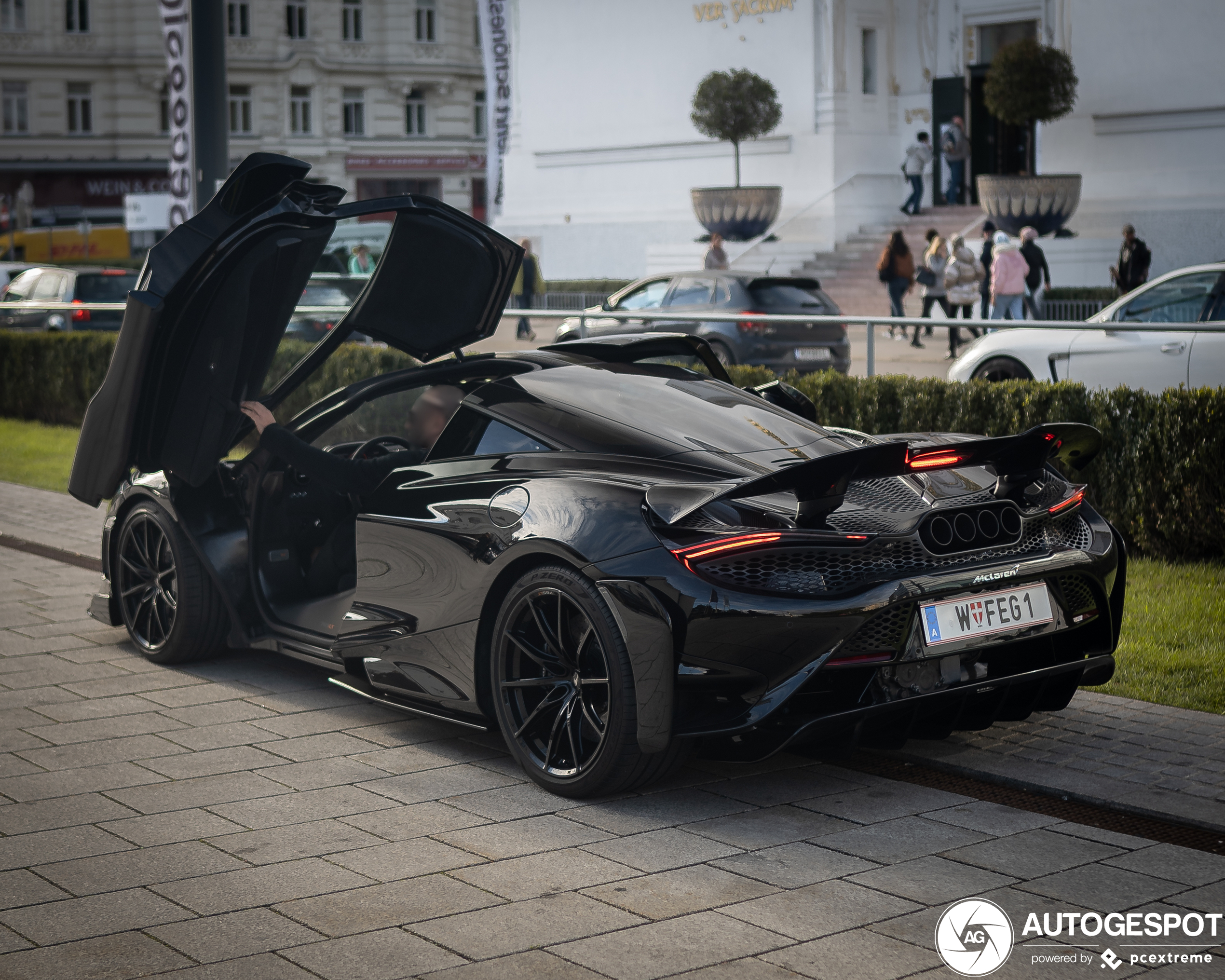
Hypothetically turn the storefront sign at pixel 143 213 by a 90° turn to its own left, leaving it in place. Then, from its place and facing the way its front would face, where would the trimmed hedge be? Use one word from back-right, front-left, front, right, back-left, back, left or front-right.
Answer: right

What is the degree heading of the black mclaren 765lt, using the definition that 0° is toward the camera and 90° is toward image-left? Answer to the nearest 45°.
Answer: approximately 135°

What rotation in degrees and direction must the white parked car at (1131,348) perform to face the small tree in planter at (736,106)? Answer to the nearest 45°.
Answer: approximately 90° to its right

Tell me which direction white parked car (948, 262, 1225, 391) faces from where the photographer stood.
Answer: facing to the left of the viewer

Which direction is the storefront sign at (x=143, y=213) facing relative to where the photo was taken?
toward the camera

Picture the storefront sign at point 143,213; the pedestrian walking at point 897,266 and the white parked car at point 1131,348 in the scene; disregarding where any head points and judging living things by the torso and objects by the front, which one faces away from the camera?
the pedestrian walking

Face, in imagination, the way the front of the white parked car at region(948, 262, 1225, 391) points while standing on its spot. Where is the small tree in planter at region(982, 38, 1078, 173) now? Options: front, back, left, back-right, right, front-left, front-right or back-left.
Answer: right

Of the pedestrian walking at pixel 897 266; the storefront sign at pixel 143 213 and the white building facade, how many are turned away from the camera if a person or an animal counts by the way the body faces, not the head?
1

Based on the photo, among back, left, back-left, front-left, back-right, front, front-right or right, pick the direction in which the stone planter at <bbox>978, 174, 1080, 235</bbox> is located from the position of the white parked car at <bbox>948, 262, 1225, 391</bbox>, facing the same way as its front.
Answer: right

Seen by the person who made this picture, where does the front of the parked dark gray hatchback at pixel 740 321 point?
facing away from the viewer and to the left of the viewer

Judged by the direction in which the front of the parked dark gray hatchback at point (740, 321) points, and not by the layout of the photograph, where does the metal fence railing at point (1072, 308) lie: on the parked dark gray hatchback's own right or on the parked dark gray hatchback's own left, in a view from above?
on the parked dark gray hatchback's own right

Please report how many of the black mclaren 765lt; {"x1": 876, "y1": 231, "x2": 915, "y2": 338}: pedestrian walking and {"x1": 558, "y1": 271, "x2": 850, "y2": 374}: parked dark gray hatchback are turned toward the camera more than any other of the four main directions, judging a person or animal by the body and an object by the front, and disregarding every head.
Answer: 0

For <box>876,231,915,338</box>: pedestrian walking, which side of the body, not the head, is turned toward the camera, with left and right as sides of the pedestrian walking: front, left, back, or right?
back

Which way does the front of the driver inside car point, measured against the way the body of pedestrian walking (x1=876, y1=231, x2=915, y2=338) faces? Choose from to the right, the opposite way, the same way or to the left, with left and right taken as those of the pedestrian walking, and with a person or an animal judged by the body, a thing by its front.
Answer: to the left

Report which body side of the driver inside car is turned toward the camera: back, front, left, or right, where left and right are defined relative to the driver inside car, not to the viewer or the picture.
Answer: left
